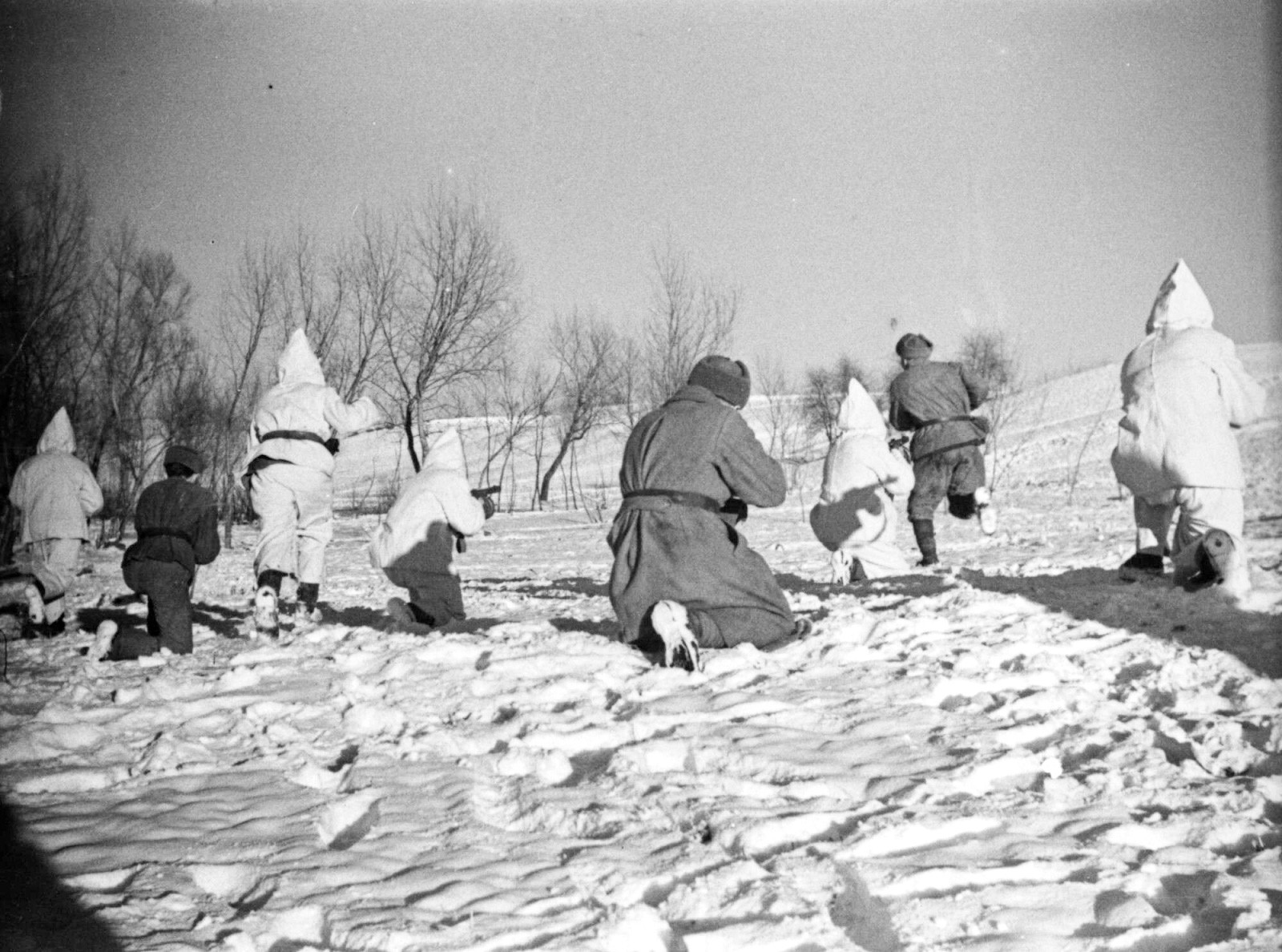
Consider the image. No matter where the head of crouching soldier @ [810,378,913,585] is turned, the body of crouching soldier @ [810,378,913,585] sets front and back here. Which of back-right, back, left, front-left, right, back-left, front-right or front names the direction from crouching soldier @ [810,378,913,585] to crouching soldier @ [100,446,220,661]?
back

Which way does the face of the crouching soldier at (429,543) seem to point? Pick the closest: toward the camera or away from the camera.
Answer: away from the camera

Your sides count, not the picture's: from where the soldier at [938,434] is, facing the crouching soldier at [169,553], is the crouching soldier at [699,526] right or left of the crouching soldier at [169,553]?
left

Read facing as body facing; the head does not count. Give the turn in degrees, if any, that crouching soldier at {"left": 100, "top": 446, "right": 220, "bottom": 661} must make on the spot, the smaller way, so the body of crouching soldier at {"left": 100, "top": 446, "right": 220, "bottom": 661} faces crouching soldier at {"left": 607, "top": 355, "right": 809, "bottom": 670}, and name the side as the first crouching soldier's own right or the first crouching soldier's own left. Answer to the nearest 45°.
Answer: approximately 90° to the first crouching soldier's own right

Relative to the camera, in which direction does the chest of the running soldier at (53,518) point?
away from the camera

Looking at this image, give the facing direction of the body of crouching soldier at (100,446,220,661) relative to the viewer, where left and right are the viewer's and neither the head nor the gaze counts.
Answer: facing away from the viewer and to the right of the viewer

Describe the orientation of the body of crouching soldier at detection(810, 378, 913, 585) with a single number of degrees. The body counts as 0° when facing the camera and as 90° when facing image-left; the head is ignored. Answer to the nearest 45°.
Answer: approximately 225°

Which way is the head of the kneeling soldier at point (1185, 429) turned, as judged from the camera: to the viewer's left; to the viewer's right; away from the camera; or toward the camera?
away from the camera

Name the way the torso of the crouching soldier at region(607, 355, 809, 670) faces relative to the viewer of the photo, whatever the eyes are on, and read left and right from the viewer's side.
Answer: facing away from the viewer and to the right of the viewer

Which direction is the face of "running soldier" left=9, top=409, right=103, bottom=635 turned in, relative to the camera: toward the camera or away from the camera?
away from the camera

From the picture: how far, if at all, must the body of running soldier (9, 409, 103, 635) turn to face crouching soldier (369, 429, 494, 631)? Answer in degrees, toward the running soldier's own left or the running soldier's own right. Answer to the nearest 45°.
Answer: approximately 135° to the running soldier's own right

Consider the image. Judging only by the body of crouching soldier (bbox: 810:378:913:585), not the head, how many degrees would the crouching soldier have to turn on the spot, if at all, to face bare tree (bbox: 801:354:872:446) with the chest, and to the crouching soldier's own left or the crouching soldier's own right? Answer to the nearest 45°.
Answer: approximately 45° to the crouching soldier's own left

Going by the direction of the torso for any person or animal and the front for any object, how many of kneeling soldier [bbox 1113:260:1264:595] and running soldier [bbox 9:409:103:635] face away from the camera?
2

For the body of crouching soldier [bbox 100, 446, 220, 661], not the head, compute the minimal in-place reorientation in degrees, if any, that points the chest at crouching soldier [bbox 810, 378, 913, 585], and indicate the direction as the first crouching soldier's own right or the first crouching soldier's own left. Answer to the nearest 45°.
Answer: approximately 45° to the first crouching soldier's own right

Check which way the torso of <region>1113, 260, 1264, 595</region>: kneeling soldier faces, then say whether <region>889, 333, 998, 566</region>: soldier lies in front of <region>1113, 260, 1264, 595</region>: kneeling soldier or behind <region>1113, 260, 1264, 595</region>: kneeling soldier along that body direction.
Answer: in front

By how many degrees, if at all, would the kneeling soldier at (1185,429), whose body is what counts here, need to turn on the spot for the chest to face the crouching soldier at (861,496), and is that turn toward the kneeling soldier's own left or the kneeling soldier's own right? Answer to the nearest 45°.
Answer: approximately 45° to the kneeling soldier's own left

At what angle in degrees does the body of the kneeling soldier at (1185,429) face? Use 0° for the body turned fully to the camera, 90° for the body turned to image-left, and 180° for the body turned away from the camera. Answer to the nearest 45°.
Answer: approximately 180°

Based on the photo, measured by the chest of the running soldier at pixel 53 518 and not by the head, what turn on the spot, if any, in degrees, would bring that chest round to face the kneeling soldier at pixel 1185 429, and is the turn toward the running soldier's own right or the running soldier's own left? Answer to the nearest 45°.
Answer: approximately 135° to the running soldier's own right
